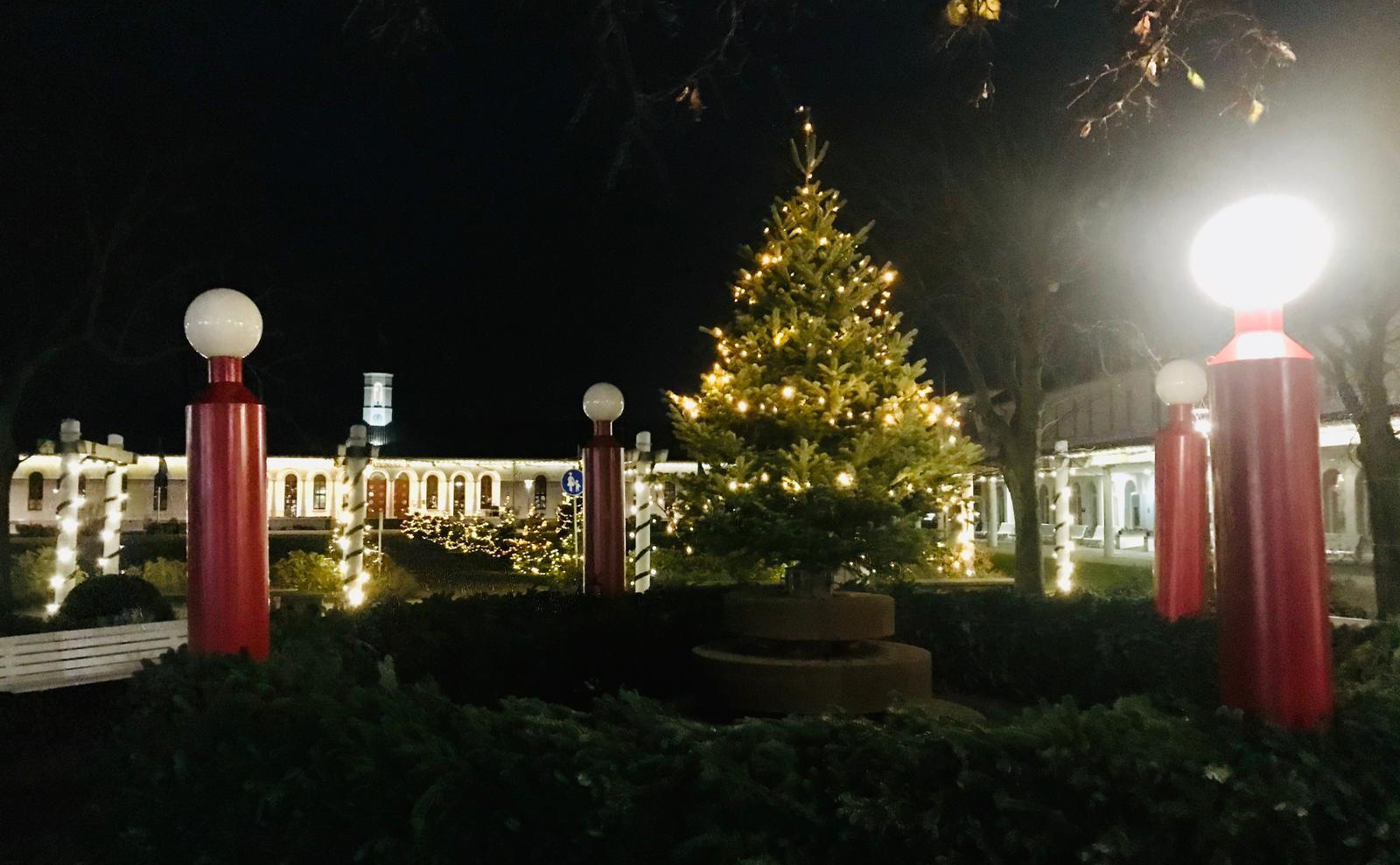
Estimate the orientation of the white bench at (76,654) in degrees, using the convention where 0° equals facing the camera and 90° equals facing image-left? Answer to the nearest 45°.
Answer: approximately 135°

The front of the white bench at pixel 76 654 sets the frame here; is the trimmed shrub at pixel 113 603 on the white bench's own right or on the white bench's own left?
on the white bench's own right

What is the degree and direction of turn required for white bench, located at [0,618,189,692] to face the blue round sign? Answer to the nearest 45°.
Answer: approximately 90° to its right

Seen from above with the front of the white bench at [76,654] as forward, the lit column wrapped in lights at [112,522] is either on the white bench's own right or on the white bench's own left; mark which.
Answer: on the white bench's own right

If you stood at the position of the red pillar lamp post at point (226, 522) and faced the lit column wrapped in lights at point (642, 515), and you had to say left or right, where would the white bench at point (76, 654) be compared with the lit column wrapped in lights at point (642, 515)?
left
